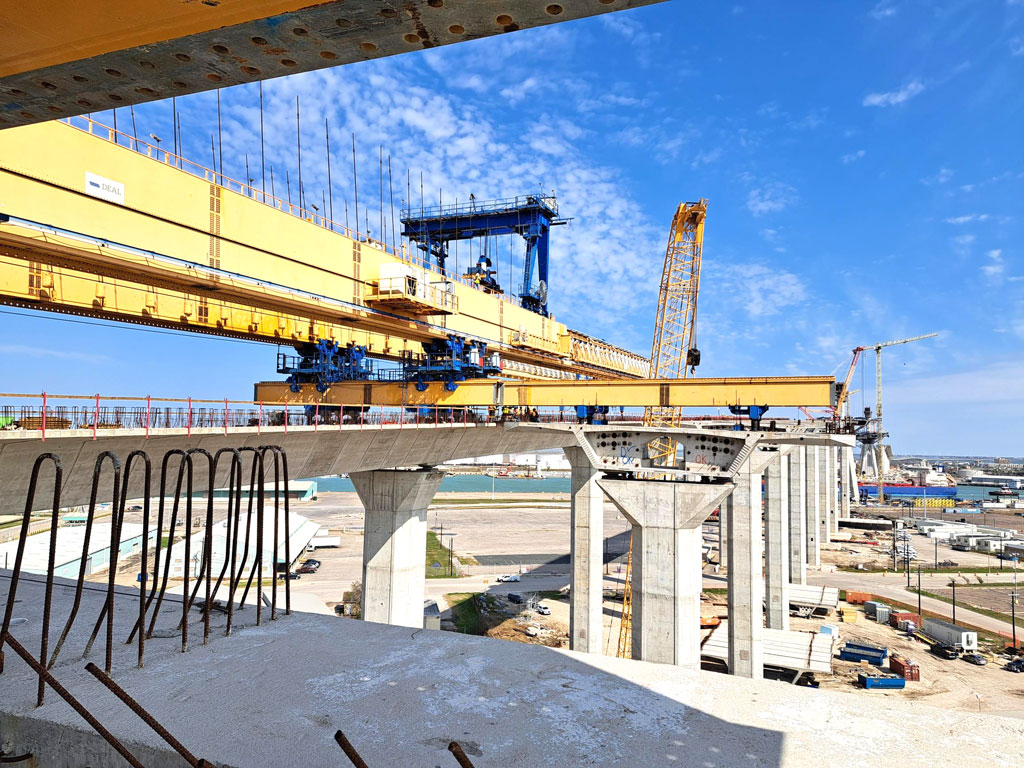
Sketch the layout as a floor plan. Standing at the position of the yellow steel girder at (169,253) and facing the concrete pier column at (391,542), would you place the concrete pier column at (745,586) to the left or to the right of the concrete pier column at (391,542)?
right
